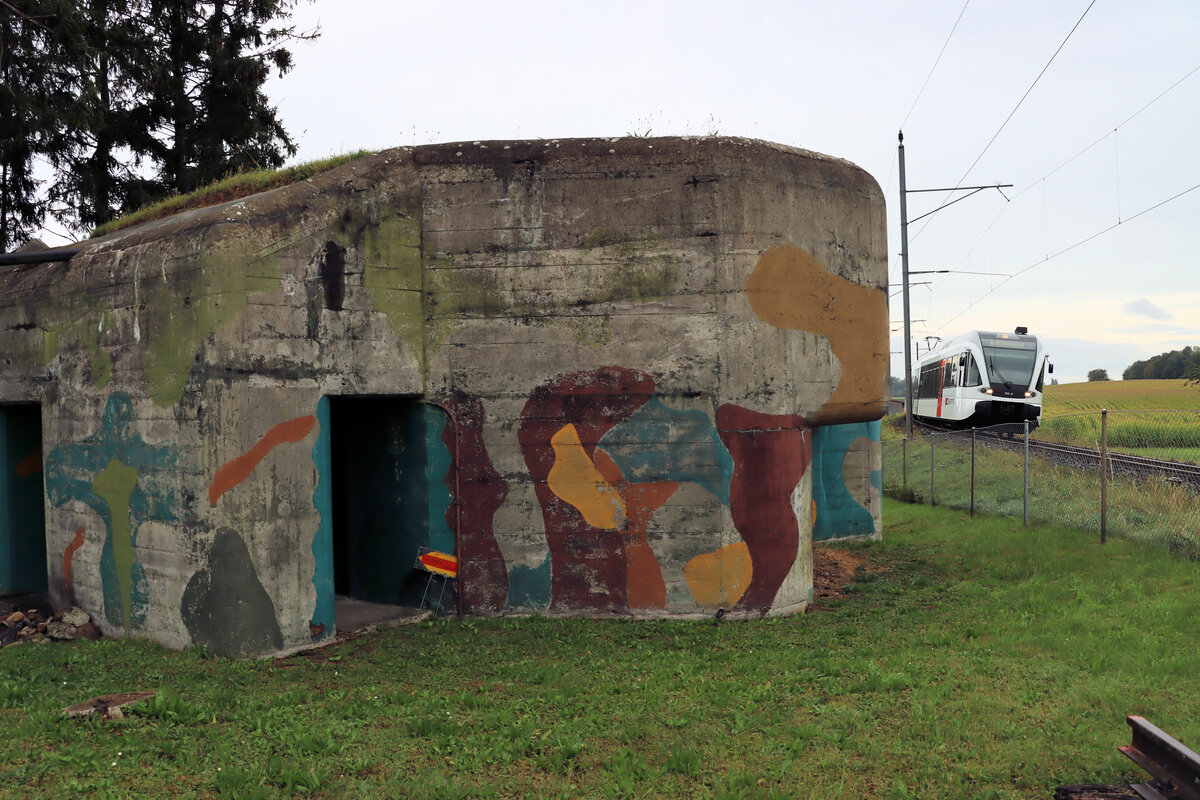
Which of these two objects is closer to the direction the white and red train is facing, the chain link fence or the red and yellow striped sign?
the chain link fence

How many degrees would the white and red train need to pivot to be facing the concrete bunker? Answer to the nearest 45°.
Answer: approximately 45° to its right

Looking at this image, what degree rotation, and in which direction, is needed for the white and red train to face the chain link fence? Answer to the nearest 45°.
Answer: approximately 45° to its right

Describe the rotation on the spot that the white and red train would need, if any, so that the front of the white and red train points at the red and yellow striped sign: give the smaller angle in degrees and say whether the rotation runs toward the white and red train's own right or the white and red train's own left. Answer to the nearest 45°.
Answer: approximately 45° to the white and red train's own right
